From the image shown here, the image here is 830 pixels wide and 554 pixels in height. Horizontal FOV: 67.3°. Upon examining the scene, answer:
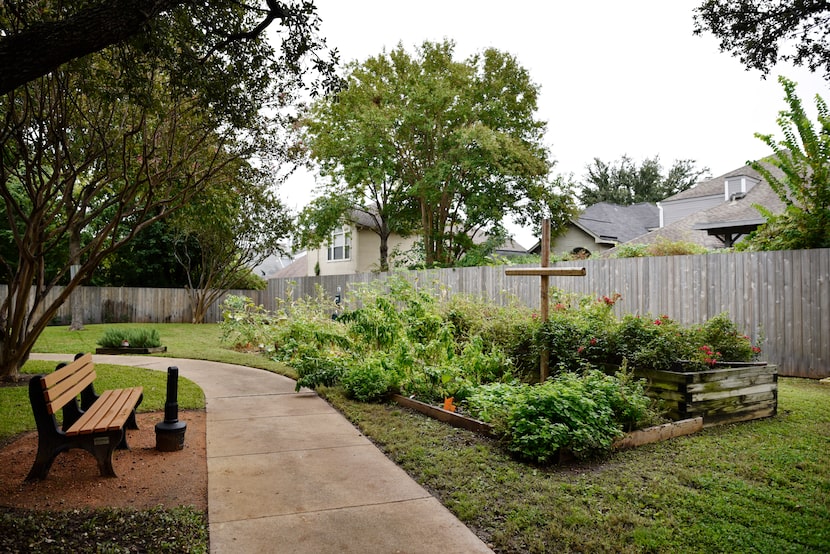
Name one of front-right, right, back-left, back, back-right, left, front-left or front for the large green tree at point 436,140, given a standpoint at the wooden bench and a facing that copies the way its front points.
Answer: front-left

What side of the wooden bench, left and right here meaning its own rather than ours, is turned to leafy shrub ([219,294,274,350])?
left

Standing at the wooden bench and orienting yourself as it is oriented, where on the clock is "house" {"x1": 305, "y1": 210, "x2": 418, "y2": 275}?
The house is roughly at 10 o'clock from the wooden bench.

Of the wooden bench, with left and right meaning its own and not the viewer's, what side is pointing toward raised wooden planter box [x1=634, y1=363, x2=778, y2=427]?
front

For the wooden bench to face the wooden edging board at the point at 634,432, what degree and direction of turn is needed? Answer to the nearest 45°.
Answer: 0° — it already faces it

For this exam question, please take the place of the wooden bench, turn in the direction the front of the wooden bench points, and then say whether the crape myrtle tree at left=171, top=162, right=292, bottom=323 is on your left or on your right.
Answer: on your left

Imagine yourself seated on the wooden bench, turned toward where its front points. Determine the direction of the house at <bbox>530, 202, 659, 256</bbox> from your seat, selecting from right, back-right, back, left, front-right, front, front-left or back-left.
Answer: front-left

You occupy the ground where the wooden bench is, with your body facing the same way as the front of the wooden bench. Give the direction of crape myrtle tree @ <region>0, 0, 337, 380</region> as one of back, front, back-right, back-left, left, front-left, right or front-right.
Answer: left

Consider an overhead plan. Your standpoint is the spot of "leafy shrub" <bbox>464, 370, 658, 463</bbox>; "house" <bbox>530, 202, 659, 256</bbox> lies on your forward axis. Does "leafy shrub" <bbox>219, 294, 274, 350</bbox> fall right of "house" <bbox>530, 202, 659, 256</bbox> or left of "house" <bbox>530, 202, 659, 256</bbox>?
left

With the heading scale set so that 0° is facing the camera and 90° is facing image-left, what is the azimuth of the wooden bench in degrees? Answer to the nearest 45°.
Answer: approximately 270°

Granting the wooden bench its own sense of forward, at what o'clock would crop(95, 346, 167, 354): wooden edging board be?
The wooden edging board is roughly at 9 o'clock from the wooden bench.

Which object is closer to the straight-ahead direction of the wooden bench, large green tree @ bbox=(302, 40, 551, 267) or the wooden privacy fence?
the wooden privacy fence

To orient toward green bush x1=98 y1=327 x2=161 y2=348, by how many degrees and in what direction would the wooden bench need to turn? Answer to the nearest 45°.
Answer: approximately 90° to its left
